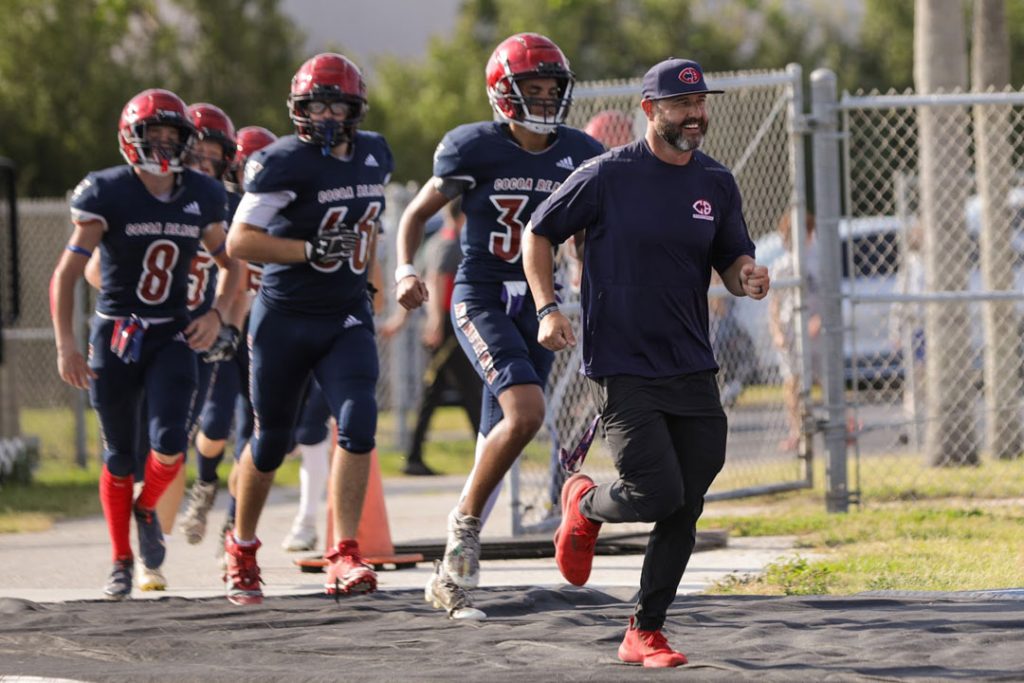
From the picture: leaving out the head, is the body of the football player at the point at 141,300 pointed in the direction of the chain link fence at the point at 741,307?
no

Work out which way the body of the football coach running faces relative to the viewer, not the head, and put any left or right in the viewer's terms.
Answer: facing the viewer and to the right of the viewer

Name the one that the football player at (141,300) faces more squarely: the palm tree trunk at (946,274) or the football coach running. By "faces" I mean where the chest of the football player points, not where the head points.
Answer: the football coach running

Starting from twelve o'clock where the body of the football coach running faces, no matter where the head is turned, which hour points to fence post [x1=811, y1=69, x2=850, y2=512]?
The fence post is roughly at 8 o'clock from the football coach running.

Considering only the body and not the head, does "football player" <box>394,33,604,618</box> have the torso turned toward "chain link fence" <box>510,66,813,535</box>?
no

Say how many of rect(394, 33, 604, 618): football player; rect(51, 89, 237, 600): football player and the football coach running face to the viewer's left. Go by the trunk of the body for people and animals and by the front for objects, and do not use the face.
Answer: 0

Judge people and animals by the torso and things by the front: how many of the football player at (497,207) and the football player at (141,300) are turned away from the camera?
0

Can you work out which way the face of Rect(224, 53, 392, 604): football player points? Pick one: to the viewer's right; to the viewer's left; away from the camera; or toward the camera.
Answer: toward the camera

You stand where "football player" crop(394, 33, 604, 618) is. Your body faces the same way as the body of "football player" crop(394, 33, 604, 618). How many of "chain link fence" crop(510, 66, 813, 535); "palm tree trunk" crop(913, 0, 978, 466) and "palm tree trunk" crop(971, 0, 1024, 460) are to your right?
0

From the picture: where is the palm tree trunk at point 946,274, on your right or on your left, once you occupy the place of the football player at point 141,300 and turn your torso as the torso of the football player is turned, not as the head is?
on your left

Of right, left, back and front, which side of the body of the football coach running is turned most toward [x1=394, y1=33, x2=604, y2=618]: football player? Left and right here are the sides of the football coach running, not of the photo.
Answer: back

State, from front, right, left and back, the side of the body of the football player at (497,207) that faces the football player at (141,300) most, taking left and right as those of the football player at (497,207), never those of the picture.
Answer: back

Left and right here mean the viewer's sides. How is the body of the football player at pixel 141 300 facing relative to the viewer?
facing the viewer

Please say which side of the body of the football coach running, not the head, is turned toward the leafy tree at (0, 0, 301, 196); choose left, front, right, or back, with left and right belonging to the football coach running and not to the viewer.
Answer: back

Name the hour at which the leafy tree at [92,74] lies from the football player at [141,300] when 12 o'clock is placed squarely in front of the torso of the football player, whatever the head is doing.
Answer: The leafy tree is roughly at 6 o'clock from the football player.

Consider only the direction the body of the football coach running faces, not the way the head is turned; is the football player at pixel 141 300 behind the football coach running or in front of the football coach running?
behind
